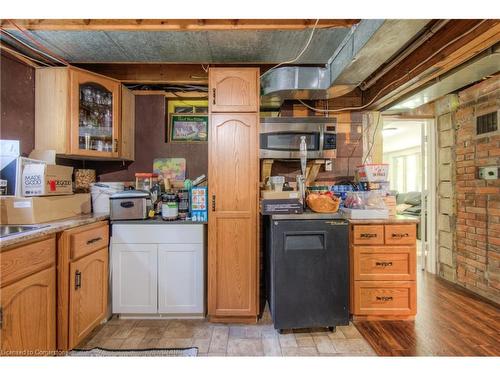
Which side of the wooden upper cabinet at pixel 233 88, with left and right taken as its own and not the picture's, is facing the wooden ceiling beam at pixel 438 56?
left

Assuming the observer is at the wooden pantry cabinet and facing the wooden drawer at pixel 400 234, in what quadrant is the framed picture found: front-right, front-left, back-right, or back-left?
back-left

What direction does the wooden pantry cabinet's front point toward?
toward the camera

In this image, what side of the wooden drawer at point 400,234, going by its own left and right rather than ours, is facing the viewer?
front

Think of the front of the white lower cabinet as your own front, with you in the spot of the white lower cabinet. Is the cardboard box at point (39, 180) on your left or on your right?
on your right

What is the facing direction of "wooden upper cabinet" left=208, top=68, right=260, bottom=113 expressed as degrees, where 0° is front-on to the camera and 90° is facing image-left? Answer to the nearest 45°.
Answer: approximately 0°

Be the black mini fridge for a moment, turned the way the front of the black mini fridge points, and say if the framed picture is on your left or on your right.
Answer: on your right

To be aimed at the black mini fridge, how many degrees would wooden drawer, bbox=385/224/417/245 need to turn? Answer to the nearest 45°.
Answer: approximately 45° to its right

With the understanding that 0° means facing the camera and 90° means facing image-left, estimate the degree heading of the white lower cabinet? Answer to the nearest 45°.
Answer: approximately 0°
